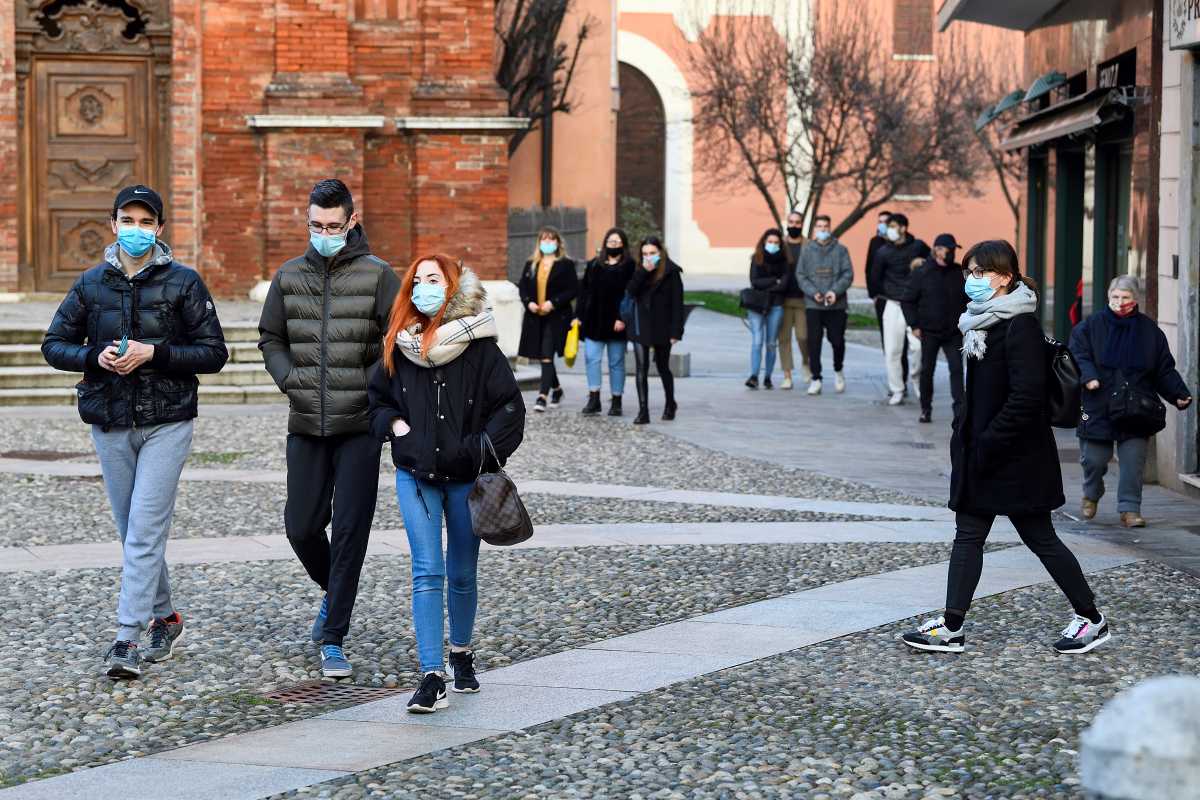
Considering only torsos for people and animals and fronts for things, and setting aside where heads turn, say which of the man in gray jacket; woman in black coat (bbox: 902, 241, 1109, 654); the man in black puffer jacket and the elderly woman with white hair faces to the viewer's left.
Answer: the woman in black coat

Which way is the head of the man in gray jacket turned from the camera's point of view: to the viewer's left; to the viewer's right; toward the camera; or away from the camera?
toward the camera

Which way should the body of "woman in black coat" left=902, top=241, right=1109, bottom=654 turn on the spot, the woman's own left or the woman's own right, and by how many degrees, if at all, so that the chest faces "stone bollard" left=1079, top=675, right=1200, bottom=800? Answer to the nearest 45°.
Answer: approximately 90° to the woman's own left

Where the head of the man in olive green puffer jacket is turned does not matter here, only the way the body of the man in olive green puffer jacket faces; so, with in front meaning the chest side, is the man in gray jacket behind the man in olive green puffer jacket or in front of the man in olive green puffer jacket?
behind

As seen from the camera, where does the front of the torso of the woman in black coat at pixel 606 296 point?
toward the camera

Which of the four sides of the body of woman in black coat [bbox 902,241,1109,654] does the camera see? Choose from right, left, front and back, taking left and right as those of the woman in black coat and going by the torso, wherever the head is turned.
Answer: left

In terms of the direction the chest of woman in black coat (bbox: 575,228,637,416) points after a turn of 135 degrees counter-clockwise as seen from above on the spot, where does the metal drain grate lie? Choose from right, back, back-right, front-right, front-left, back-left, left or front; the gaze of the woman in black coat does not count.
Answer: back-right

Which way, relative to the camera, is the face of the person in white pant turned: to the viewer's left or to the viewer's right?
to the viewer's left

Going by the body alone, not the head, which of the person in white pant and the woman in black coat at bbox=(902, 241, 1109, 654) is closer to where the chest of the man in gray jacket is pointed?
the woman in black coat

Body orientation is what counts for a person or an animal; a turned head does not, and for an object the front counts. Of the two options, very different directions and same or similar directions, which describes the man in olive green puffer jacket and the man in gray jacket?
same or similar directions

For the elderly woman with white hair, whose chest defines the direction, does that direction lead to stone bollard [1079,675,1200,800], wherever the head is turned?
yes

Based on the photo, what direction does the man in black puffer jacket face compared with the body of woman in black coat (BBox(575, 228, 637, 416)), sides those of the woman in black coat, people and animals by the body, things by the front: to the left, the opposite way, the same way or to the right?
the same way

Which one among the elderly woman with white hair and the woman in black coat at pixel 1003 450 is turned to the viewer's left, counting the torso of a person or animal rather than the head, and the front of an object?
the woman in black coat

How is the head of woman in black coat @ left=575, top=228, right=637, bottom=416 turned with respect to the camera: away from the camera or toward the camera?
toward the camera

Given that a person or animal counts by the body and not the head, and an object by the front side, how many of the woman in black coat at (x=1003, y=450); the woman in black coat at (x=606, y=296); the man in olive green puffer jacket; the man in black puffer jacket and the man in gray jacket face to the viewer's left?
1

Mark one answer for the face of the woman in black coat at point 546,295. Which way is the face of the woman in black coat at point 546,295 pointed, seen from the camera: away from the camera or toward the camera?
toward the camera

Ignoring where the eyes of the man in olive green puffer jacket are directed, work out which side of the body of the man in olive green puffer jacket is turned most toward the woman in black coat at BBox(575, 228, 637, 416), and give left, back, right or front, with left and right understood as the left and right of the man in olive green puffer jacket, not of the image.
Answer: back

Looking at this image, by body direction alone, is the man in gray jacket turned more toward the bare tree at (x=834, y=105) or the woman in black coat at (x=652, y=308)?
the woman in black coat

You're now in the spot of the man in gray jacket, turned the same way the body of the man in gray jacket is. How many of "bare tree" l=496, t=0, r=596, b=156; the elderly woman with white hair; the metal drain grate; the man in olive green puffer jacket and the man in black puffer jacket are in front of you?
4
